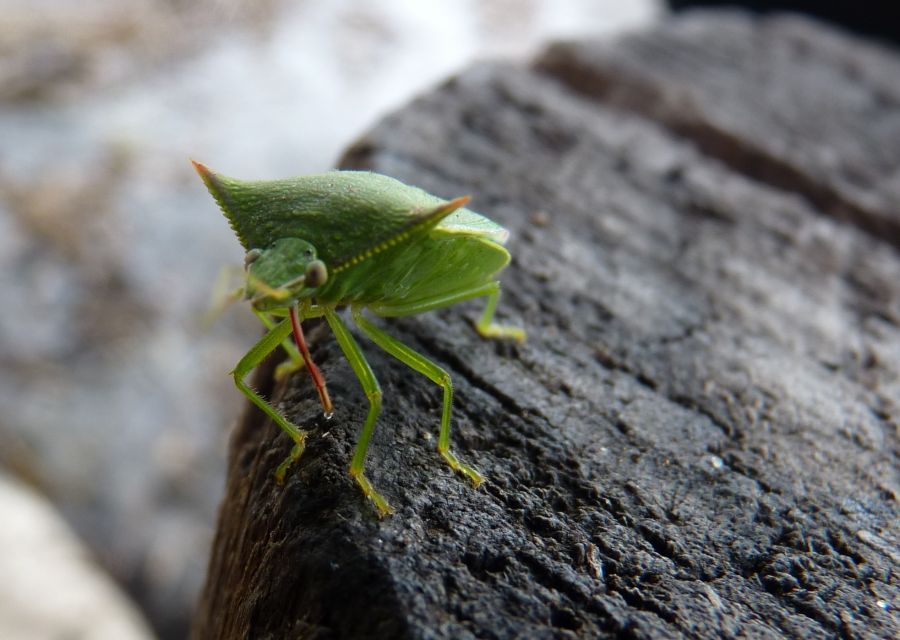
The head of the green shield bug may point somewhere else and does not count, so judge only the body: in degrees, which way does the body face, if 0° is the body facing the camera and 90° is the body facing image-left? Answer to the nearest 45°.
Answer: approximately 45°
